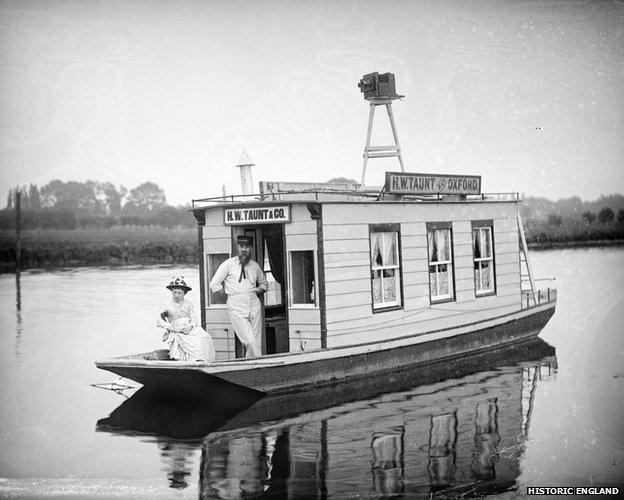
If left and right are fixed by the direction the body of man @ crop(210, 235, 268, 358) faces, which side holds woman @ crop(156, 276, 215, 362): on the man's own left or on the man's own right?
on the man's own right

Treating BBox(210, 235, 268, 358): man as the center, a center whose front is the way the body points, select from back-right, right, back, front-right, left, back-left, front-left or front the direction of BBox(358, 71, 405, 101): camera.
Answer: back-left

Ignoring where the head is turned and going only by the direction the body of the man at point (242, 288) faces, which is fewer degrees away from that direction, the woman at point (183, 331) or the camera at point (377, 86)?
the woman

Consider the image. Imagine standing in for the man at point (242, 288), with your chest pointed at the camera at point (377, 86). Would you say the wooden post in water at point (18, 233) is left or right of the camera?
left

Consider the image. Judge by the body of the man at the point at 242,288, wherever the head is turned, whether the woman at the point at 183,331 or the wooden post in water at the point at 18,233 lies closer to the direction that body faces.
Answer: the woman

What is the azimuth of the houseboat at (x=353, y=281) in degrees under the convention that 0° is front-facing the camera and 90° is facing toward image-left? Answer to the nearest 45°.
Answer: approximately 45°

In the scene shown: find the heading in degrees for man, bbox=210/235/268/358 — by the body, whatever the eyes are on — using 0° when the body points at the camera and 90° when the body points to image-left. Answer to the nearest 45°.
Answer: approximately 0°

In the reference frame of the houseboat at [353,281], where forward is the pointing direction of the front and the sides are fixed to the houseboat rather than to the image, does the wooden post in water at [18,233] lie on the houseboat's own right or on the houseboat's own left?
on the houseboat's own right
